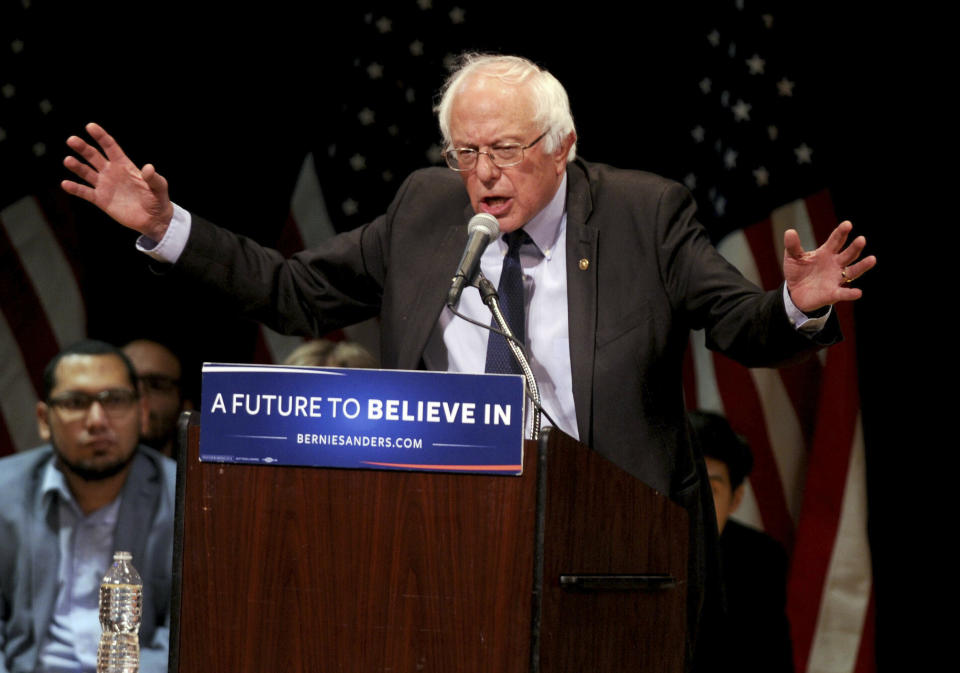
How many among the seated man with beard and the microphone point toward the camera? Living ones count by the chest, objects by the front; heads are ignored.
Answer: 1

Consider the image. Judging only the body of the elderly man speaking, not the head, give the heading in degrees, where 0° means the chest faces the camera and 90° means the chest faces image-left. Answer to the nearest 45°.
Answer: approximately 45°

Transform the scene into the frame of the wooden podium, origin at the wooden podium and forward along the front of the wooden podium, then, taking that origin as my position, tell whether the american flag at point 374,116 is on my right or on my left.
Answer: on my right

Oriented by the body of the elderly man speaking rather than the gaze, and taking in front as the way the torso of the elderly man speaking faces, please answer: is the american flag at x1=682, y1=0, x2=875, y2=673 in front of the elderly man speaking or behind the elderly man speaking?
behind

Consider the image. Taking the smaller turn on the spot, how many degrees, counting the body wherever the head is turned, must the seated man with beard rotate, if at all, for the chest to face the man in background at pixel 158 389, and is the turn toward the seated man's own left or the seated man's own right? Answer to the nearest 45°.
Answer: approximately 180°

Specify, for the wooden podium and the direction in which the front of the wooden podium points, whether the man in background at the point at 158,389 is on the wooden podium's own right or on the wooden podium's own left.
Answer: on the wooden podium's own right

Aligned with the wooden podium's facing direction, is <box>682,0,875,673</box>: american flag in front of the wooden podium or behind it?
behind

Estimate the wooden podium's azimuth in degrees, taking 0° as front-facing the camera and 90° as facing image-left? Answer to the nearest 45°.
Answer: approximately 45°

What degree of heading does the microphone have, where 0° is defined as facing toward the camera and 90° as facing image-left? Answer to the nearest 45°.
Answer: approximately 225°

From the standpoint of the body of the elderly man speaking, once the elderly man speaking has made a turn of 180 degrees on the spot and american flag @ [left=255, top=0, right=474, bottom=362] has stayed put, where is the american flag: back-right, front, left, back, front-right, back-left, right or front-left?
front-left
